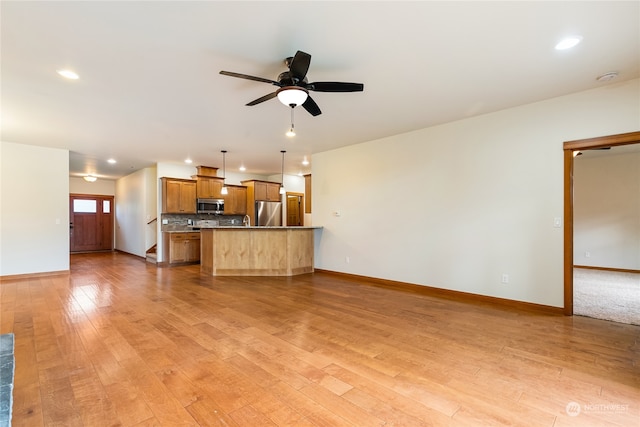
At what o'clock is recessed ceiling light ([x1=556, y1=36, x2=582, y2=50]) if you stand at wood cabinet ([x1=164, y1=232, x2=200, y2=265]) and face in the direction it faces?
The recessed ceiling light is roughly at 11 o'clock from the wood cabinet.

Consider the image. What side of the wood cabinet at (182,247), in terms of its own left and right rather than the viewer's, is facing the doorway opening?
left

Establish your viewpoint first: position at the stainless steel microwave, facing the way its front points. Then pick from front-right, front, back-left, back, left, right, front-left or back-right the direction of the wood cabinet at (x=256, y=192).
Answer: left

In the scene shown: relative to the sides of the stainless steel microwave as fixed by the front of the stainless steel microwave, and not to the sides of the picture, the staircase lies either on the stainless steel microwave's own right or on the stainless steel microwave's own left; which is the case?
on the stainless steel microwave's own right

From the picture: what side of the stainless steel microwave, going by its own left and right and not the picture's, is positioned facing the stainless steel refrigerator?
left

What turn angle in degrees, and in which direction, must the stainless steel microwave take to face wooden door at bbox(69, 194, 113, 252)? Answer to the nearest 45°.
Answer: approximately 135° to its right

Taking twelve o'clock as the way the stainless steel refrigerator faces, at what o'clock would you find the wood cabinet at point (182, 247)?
The wood cabinet is roughly at 2 o'clock from the stainless steel refrigerator.

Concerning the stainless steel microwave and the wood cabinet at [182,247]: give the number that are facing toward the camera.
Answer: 2

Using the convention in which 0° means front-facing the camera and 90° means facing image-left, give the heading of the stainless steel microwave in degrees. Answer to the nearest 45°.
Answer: approximately 0°

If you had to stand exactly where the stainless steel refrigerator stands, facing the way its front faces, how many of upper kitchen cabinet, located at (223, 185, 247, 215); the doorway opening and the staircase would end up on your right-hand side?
2
